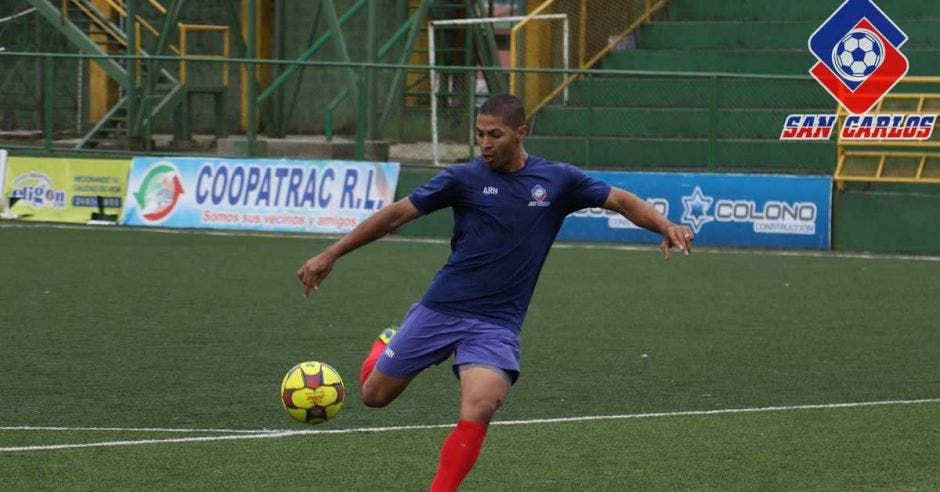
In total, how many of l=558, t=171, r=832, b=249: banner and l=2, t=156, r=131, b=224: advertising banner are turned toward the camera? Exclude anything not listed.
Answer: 2

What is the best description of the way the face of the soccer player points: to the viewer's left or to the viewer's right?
to the viewer's left

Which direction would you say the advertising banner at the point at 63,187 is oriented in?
toward the camera

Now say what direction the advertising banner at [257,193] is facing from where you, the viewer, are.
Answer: facing the viewer

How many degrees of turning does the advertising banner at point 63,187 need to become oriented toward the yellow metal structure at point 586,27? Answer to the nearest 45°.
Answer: approximately 90° to its left

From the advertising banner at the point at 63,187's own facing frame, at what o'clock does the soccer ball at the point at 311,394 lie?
The soccer ball is roughly at 12 o'clock from the advertising banner.

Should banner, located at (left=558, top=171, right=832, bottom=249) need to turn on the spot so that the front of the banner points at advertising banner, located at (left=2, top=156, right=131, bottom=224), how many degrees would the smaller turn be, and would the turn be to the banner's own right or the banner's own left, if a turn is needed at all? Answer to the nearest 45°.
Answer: approximately 90° to the banner's own right

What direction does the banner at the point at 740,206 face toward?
toward the camera

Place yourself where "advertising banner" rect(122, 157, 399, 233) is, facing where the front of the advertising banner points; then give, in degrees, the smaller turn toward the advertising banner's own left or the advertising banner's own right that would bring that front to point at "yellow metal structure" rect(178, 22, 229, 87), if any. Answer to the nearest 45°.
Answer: approximately 180°

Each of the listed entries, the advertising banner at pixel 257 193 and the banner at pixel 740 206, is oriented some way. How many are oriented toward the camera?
2

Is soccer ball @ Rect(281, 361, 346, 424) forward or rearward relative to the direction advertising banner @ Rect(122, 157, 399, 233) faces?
forward

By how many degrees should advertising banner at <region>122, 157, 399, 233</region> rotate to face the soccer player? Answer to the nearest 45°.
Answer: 0° — it already faces them

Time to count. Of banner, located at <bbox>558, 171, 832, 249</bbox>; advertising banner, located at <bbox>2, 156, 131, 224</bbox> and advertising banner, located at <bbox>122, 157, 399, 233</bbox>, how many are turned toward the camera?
3

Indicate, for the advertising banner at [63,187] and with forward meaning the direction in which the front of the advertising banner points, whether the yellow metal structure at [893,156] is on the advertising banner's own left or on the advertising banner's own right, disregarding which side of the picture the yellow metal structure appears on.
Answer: on the advertising banner's own left

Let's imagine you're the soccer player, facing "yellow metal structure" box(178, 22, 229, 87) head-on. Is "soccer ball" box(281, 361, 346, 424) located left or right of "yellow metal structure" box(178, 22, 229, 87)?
left

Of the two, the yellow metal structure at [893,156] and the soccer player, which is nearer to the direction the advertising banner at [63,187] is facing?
the soccer player
